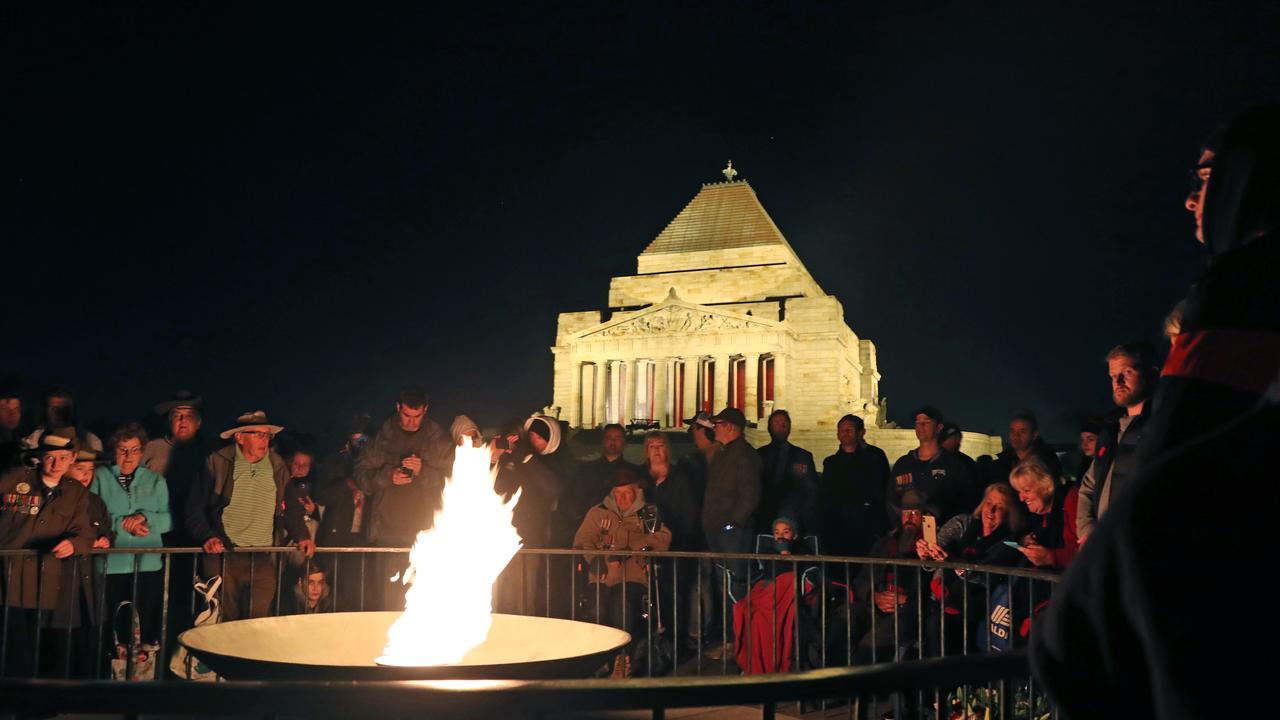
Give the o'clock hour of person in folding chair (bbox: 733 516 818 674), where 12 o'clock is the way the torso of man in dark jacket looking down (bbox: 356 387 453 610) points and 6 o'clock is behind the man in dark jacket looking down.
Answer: The person in folding chair is roughly at 10 o'clock from the man in dark jacket looking down.

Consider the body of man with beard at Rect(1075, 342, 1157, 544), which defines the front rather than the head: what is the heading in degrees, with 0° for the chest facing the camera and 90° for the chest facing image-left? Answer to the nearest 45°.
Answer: approximately 45°

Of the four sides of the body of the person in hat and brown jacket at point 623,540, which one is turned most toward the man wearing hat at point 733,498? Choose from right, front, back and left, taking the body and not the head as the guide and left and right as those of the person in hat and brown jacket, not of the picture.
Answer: left

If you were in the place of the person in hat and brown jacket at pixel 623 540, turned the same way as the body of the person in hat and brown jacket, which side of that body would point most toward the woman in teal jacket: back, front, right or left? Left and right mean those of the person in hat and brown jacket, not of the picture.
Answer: right

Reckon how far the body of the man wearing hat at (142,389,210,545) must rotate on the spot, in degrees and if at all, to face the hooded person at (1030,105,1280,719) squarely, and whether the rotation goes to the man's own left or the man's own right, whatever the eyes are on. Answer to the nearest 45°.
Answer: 0° — they already face them

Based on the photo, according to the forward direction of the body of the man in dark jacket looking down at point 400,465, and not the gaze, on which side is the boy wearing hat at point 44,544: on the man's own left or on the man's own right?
on the man's own right

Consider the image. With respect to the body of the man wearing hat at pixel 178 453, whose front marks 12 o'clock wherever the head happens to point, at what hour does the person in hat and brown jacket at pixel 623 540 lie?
The person in hat and brown jacket is roughly at 10 o'clock from the man wearing hat.

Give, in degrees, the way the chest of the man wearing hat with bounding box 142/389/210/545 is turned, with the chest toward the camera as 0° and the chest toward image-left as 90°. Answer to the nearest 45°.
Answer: approximately 0°

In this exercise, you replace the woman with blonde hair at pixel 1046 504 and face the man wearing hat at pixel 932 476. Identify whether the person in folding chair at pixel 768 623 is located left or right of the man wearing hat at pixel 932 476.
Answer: left

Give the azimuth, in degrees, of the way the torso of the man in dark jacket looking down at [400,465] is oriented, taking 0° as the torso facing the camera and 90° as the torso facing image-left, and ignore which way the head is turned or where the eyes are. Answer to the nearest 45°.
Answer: approximately 0°
